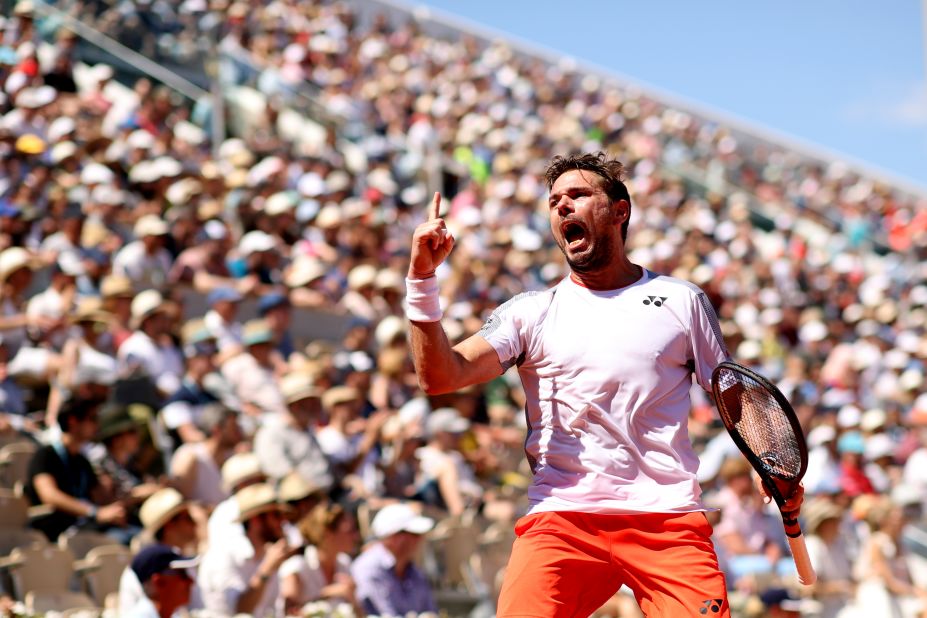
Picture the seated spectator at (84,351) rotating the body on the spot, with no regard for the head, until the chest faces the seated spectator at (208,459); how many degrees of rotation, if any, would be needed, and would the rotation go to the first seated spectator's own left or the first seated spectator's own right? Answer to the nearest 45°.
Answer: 0° — they already face them

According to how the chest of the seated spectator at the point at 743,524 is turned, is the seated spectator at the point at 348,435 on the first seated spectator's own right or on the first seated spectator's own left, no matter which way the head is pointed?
on the first seated spectator's own right

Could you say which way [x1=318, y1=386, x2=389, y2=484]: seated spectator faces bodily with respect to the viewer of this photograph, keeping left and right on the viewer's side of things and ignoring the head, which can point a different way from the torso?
facing the viewer and to the right of the viewer

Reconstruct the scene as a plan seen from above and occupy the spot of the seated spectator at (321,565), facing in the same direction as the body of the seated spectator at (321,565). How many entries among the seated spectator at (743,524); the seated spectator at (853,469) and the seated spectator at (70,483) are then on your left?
2

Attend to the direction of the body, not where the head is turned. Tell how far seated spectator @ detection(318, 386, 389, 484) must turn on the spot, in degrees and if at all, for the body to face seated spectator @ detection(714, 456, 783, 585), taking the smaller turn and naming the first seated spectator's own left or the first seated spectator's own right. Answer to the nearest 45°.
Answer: approximately 45° to the first seated spectator's own left

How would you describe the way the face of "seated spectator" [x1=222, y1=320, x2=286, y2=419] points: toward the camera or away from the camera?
toward the camera

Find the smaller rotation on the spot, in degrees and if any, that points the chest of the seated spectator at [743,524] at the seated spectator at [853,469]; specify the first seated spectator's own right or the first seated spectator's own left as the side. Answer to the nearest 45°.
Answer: approximately 135° to the first seated spectator's own left

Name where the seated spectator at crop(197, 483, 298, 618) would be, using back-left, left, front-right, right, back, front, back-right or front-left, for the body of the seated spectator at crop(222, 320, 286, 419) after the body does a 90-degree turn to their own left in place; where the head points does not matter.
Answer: back-right

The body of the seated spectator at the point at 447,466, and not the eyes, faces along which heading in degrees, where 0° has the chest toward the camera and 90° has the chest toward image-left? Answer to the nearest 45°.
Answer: approximately 315°

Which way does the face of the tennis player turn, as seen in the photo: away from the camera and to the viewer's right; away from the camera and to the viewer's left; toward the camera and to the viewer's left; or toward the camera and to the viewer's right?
toward the camera and to the viewer's left

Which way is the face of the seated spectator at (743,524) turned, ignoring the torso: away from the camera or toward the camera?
toward the camera
